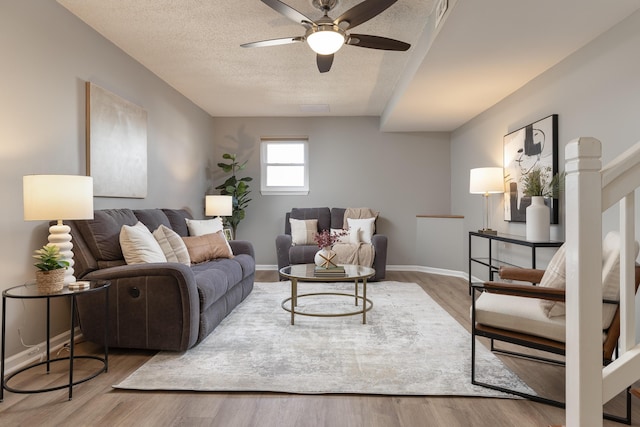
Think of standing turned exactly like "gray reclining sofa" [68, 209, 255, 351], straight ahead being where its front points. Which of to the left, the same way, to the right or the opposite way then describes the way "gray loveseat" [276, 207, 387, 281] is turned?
to the right

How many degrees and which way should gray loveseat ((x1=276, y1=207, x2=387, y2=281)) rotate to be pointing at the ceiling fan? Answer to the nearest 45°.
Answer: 0° — it already faces it

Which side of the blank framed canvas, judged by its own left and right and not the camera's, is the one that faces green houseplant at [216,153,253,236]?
left

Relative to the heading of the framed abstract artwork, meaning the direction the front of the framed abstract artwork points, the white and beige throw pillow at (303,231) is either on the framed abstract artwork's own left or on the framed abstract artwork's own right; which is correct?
on the framed abstract artwork's own right

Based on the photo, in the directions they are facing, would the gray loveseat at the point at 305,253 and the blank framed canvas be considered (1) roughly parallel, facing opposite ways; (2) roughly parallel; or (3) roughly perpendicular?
roughly perpendicular

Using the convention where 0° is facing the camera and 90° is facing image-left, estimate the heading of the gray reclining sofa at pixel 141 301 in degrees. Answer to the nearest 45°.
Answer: approximately 315°

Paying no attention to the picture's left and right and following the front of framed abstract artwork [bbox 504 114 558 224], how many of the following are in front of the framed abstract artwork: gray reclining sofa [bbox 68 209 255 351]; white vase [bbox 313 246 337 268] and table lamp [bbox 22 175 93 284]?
3

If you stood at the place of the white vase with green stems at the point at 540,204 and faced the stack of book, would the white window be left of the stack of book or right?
right

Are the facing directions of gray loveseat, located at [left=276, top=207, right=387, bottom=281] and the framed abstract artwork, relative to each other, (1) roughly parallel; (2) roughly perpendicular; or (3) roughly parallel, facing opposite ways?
roughly perpendicular
